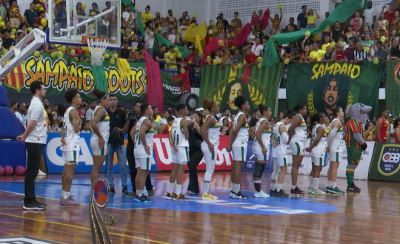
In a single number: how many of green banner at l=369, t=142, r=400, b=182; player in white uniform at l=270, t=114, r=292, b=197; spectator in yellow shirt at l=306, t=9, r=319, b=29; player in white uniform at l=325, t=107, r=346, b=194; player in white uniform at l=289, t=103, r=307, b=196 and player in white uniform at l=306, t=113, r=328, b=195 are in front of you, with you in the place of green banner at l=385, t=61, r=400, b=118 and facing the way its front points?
5

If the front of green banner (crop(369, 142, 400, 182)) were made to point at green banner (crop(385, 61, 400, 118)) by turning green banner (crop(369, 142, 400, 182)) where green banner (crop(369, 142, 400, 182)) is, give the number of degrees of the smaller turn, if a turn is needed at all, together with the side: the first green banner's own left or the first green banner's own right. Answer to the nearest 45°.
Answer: approximately 180°

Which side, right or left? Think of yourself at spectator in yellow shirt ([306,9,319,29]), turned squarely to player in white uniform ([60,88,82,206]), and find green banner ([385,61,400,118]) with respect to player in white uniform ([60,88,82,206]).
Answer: left

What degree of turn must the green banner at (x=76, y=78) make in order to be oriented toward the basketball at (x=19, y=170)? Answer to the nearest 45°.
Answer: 0° — it already faces it

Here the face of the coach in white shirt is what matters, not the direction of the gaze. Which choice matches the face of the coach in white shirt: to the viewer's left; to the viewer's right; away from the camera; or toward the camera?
to the viewer's right
